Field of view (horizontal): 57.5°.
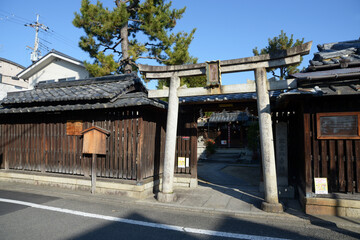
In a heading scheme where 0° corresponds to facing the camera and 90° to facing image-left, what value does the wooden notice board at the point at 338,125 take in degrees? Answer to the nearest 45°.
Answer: approximately 0°

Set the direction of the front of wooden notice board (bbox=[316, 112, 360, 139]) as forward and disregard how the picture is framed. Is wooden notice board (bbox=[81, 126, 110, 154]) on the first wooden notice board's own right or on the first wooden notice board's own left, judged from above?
on the first wooden notice board's own right

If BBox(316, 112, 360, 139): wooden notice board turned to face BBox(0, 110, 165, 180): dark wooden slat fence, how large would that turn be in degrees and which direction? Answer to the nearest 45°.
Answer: approximately 90° to its right

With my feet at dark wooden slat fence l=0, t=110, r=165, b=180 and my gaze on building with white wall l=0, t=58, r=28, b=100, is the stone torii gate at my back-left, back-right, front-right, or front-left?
back-right

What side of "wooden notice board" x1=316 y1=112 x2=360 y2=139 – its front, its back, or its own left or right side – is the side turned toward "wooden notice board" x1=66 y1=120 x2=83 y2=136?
right

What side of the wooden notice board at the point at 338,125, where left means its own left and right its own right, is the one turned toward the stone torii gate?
right
